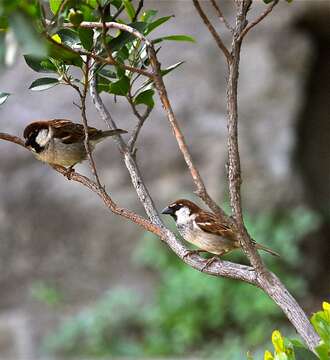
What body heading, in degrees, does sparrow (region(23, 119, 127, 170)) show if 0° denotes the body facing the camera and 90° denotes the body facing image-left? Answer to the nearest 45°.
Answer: approximately 90°

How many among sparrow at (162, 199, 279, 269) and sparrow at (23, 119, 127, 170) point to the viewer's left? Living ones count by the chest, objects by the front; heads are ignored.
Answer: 2

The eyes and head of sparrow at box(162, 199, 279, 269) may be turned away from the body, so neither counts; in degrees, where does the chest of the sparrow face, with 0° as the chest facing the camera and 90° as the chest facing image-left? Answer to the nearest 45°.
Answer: approximately 90°
